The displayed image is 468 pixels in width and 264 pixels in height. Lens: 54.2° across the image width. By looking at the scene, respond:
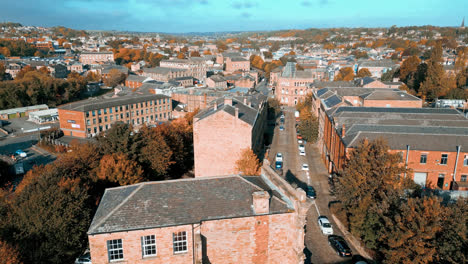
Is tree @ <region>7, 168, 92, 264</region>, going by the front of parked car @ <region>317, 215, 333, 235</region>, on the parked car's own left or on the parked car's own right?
on the parked car's own right

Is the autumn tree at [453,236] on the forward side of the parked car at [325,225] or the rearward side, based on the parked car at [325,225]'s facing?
on the forward side

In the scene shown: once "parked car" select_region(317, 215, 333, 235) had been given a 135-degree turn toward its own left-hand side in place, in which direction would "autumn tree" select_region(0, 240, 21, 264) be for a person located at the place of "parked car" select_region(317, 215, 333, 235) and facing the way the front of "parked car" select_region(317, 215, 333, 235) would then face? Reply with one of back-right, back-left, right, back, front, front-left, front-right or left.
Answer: back-left

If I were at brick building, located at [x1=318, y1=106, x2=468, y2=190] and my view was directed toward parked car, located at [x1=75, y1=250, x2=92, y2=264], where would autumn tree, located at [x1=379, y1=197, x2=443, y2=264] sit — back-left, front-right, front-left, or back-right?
front-left

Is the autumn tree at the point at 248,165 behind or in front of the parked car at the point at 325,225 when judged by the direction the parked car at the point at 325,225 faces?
behind

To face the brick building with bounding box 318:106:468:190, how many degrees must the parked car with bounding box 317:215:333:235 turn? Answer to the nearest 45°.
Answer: approximately 90° to its left

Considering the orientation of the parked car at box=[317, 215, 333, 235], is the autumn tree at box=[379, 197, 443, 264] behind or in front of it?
in front

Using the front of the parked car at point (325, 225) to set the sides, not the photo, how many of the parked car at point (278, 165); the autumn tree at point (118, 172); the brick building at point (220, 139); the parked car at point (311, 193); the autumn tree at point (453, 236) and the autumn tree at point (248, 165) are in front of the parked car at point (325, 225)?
1

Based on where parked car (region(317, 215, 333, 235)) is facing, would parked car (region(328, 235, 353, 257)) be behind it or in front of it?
in front

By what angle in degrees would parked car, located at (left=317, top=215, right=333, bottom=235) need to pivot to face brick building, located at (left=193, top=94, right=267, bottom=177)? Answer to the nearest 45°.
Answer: approximately 180°

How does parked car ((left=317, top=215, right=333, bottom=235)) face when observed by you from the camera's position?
facing the viewer and to the right of the viewer
